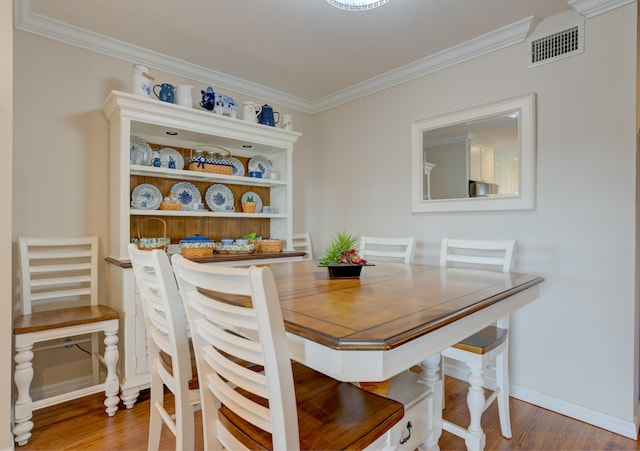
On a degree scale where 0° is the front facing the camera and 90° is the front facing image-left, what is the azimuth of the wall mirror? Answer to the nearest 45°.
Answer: approximately 45°

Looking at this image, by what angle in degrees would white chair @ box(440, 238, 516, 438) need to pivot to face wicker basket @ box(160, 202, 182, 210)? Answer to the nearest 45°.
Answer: approximately 45° to its right

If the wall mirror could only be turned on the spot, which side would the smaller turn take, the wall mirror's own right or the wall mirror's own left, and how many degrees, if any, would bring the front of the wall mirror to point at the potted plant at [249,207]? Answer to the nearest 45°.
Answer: approximately 45° to the wall mirror's own right

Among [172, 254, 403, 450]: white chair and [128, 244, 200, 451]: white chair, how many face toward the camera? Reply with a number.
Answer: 0

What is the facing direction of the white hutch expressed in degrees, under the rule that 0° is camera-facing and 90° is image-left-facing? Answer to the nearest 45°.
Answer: approximately 315°

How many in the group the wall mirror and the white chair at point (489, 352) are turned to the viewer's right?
0

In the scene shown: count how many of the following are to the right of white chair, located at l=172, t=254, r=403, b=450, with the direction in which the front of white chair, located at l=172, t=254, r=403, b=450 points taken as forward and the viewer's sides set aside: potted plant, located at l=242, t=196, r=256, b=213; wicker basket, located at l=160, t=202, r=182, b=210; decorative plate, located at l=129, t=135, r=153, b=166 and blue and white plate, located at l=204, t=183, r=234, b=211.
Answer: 0

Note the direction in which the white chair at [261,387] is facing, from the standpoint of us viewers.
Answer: facing away from the viewer and to the right of the viewer

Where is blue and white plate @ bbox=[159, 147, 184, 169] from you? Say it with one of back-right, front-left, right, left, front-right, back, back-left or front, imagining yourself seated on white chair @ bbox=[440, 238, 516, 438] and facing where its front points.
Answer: front-right

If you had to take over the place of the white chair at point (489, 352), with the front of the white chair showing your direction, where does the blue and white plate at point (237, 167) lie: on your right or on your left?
on your right

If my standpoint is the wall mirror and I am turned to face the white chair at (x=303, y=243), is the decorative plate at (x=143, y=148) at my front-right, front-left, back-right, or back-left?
front-left

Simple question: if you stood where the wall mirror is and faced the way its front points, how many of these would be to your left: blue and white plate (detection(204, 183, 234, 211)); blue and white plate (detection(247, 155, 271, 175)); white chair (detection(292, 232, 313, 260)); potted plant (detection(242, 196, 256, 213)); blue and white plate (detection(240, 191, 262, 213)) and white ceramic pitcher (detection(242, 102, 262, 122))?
0

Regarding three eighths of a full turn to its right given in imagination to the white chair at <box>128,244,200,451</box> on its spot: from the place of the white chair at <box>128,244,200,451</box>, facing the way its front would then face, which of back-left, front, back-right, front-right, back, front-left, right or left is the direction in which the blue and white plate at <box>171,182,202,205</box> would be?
back

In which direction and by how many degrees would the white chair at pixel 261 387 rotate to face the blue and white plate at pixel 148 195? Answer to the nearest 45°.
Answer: approximately 90° to its left

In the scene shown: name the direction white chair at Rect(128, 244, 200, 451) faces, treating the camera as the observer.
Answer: facing away from the viewer and to the right of the viewer

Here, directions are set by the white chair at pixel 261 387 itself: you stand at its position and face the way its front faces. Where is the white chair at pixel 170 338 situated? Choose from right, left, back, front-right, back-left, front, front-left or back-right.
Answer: left

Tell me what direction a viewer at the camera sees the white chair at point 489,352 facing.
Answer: facing the viewer and to the left of the viewer
